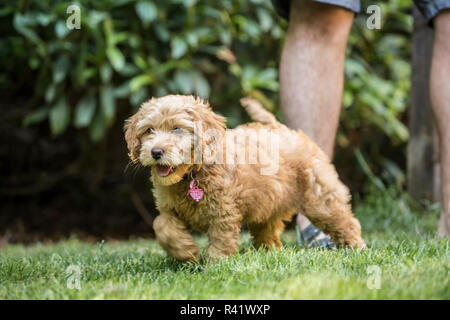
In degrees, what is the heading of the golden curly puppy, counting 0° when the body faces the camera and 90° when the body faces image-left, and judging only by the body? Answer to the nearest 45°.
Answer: approximately 45°

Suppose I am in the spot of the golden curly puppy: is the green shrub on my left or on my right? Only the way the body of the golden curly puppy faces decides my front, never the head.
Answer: on my right
